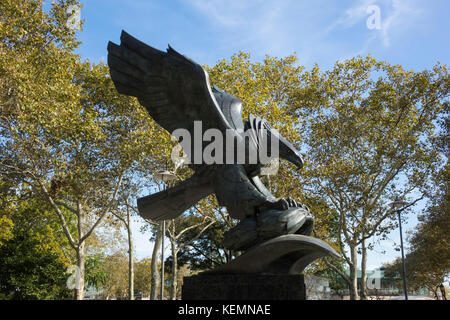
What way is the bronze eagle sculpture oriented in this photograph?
to the viewer's right

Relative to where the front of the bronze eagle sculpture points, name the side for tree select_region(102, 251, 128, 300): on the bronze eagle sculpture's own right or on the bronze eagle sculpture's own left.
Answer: on the bronze eagle sculpture's own left

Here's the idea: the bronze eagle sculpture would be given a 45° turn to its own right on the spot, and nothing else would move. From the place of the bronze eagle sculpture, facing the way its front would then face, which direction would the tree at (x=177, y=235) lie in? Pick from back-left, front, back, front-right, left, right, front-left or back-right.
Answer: back-left

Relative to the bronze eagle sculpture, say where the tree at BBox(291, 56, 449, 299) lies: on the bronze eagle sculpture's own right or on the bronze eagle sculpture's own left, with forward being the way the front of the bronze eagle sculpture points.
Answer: on the bronze eagle sculpture's own left

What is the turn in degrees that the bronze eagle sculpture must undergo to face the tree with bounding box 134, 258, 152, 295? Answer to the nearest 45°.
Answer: approximately 90° to its left
